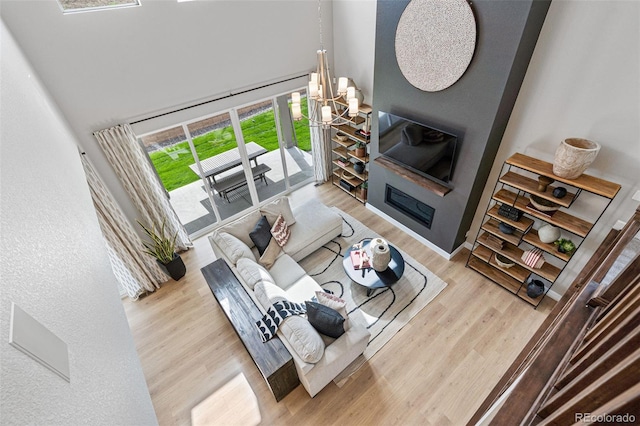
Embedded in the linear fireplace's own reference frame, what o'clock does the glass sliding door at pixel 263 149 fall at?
The glass sliding door is roughly at 2 o'clock from the linear fireplace.

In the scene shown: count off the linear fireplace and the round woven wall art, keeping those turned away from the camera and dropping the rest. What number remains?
0

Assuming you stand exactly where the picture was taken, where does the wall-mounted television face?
facing the viewer and to the left of the viewer

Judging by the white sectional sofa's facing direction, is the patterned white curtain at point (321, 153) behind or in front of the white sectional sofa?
in front

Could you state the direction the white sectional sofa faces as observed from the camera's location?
facing away from the viewer and to the right of the viewer

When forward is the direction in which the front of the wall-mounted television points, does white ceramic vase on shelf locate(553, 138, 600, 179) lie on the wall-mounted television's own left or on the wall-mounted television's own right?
on the wall-mounted television's own left

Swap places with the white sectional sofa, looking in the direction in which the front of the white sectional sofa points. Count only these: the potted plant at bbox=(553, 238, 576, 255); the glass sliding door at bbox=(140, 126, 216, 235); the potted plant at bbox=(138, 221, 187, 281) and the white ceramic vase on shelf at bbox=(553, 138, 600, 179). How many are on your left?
2

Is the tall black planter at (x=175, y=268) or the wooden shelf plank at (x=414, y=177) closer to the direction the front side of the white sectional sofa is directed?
the wooden shelf plank

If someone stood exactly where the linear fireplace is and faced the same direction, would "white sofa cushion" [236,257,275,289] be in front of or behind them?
in front

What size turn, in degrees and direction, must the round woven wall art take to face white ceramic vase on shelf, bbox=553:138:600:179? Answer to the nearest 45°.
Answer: approximately 90° to its left

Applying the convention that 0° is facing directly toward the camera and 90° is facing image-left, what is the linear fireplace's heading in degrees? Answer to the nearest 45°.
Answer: approximately 45°

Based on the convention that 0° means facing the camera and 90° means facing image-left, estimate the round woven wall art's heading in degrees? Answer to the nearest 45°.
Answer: approximately 45°
